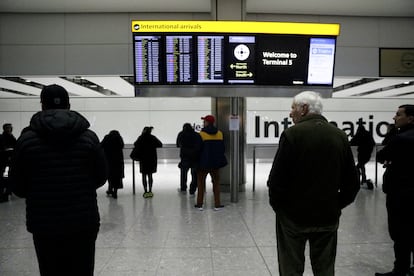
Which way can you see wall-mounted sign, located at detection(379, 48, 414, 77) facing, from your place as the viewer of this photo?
facing the viewer

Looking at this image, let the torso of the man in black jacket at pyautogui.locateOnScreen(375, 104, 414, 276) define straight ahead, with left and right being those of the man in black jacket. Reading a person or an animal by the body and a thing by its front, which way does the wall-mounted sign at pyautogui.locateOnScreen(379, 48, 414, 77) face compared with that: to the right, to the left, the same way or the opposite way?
to the left

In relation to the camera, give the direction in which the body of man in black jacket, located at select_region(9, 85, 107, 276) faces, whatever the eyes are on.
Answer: away from the camera

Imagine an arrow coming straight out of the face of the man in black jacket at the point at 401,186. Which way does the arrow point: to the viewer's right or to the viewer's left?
to the viewer's left

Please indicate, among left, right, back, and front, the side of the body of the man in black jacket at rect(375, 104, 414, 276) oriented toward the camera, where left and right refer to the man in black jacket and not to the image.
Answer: left

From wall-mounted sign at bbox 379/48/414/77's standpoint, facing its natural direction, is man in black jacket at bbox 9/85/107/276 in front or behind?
in front

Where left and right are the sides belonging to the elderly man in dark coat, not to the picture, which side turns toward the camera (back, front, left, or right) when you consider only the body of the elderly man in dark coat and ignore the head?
back

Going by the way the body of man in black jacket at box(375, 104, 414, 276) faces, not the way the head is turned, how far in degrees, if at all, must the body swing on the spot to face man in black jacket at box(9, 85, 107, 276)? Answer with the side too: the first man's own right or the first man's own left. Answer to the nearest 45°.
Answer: approximately 45° to the first man's own left

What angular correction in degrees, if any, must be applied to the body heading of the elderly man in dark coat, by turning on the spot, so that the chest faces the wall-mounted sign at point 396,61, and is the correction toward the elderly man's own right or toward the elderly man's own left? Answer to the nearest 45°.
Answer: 0° — they already face it

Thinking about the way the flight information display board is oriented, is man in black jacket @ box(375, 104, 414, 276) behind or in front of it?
in front

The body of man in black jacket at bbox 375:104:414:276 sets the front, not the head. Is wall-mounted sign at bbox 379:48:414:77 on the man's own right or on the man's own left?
on the man's own right

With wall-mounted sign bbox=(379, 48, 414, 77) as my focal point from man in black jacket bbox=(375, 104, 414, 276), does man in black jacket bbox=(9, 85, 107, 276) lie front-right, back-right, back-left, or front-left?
back-left

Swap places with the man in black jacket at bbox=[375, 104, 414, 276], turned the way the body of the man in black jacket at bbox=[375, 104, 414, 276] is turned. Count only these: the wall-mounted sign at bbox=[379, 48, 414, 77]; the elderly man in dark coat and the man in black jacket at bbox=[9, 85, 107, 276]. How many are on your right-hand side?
1
